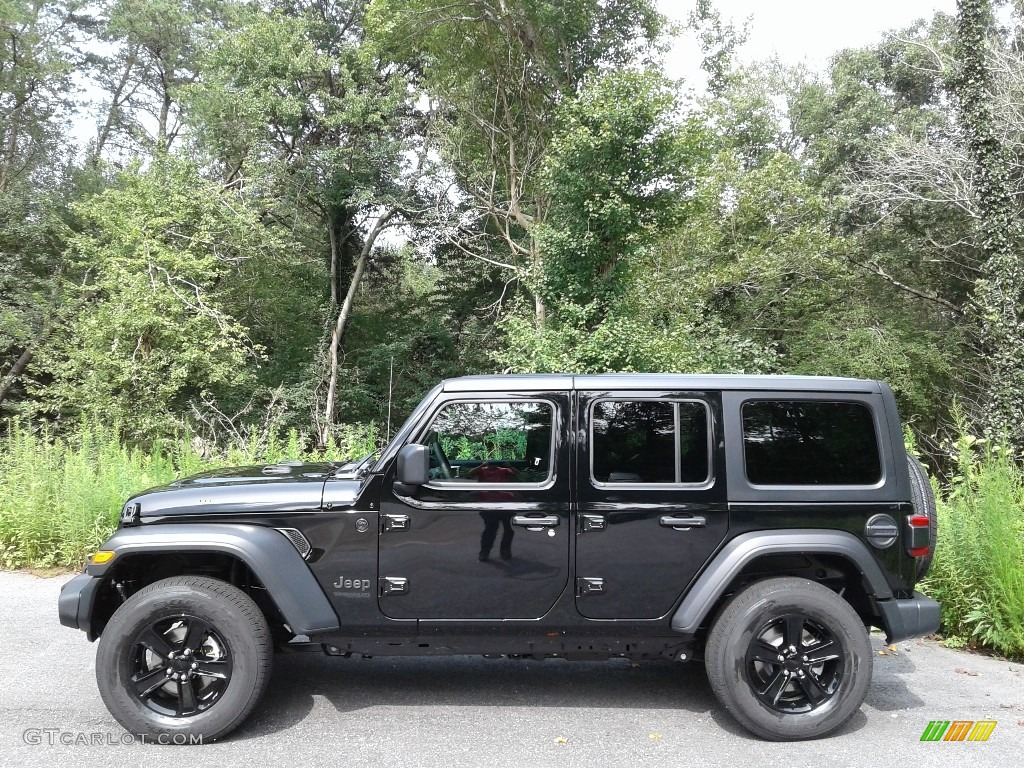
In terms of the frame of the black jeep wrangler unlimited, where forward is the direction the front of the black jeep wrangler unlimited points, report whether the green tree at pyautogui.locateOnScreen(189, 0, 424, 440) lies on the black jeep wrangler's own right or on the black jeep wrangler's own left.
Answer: on the black jeep wrangler's own right

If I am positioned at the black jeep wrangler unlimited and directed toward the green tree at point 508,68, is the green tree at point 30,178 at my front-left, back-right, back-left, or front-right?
front-left

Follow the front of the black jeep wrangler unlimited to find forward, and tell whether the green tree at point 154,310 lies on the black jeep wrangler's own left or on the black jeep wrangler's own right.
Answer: on the black jeep wrangler's own right

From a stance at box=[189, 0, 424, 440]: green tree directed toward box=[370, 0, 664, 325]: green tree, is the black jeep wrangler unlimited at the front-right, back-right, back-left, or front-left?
front-right

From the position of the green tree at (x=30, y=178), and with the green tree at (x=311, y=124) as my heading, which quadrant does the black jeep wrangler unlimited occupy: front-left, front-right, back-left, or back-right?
front-right

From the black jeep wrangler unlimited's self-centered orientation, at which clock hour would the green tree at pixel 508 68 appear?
The green tree is roughly at 3 o'clock from the black jeep wrangler unlimited.

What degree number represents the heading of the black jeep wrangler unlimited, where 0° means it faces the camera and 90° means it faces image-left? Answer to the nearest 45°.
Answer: approximately 90°

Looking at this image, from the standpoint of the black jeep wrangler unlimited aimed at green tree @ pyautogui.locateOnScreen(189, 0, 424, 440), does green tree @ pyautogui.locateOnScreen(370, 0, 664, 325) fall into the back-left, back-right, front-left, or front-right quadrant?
front-right
